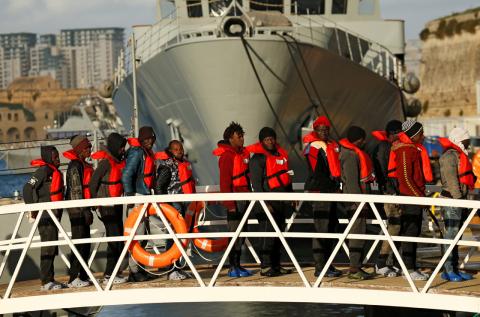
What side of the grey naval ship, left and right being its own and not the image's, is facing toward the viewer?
front

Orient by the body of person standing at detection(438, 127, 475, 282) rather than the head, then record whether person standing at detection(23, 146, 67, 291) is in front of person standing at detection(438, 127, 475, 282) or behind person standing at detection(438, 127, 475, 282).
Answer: behind

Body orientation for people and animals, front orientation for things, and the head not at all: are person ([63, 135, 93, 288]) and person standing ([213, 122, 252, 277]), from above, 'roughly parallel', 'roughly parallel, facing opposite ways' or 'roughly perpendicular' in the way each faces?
roughly parallel

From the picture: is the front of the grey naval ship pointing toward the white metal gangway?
yes

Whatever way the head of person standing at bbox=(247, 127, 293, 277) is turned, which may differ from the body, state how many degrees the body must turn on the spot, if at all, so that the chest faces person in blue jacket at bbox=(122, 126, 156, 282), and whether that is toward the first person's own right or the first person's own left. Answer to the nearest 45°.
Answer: approximately 135° to the first person's own right

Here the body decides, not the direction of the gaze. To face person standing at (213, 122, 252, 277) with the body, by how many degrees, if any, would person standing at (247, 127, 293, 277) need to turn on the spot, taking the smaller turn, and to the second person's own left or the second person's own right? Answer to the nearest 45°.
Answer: approximately 135° to the second person's own right

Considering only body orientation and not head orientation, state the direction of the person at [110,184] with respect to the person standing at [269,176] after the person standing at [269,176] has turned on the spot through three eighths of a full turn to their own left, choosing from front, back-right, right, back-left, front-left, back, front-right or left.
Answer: left

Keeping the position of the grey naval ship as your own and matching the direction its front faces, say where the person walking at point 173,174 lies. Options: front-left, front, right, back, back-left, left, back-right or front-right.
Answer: front

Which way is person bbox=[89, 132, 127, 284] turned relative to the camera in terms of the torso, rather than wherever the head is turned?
to the viewer's right

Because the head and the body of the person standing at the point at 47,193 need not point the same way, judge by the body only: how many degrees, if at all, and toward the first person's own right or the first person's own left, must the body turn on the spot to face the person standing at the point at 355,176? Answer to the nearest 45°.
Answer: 0° — they already face them

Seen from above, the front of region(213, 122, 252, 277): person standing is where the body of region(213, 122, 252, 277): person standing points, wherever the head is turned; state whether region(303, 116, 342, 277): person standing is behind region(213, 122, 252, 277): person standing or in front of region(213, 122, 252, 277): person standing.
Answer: in front
